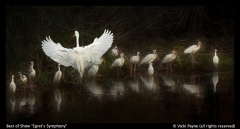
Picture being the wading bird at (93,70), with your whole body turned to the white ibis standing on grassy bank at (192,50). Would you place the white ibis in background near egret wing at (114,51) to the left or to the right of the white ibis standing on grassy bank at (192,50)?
left

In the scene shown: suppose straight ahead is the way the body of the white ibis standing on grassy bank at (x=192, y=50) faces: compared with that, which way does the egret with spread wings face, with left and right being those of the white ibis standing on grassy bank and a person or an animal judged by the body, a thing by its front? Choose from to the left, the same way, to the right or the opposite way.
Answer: to the left

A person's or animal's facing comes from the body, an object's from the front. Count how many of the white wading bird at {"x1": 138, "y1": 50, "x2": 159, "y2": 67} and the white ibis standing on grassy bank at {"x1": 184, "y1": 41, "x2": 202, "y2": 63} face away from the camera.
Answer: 0

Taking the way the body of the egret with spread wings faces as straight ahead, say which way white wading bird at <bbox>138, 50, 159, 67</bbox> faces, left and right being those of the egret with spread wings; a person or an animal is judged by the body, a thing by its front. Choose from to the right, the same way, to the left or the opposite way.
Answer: to the right
